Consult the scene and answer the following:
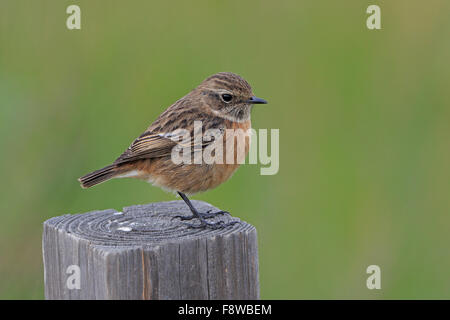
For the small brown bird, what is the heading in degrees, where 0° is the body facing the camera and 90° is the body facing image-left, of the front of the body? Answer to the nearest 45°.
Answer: approximately 270°
